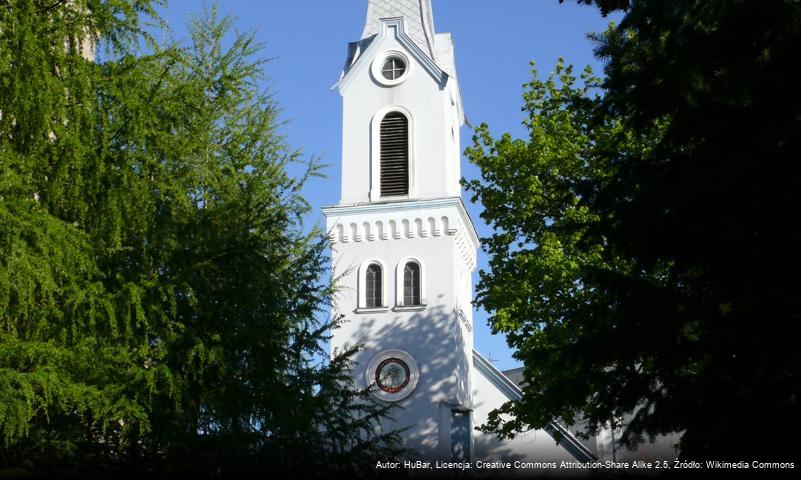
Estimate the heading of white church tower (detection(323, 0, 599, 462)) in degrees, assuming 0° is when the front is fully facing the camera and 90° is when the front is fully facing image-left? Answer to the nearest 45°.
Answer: approximately 0°

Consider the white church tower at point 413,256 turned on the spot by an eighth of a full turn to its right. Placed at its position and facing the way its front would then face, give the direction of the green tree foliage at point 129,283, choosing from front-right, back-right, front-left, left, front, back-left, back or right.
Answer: front-left

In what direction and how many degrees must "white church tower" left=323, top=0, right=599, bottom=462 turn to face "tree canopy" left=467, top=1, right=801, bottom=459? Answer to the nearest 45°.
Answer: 0° — it already faces it
